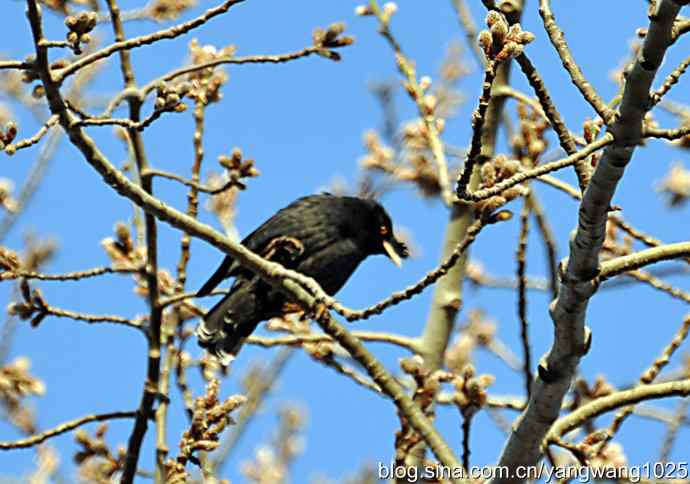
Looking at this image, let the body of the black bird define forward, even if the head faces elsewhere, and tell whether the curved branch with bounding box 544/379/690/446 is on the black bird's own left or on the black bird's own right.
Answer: on the black bird's own right

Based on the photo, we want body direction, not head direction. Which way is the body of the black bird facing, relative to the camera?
to the viewer's right
